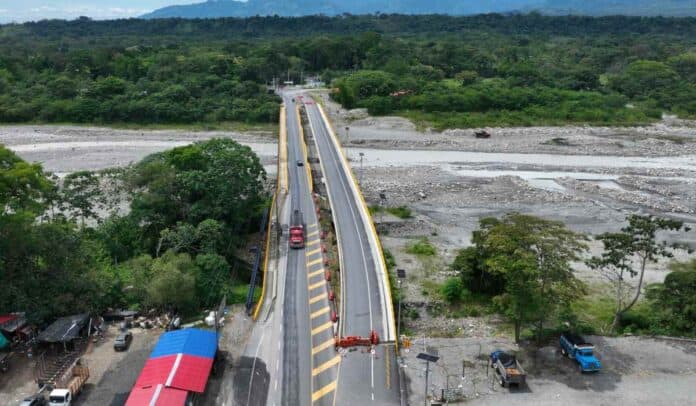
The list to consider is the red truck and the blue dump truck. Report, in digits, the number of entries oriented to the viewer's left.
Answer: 0

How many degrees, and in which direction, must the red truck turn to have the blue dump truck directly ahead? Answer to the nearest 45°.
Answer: approximately 45° to its left

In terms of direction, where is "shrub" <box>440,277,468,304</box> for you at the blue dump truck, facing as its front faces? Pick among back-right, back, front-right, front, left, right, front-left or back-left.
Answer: back

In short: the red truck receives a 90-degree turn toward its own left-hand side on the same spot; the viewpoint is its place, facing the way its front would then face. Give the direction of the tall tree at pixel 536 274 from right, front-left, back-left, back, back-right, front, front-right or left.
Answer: front-right

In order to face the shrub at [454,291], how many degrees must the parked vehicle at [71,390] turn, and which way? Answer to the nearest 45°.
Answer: approximately 135° to its left

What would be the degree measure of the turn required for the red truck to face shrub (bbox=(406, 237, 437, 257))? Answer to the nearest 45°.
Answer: approximately 90° to its left

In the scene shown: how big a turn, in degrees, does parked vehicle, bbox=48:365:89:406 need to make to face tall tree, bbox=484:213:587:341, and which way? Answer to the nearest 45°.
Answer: approximately 135° to its left

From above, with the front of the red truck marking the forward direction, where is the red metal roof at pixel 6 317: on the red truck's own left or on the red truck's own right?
on the red truck's own right

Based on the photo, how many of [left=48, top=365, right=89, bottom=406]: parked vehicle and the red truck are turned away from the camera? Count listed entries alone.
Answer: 0

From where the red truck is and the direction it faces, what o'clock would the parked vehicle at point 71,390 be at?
The parked vehicle is roughly at 1 o'clock from the red truck.

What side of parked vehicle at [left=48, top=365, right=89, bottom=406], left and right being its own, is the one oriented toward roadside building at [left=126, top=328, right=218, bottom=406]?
left

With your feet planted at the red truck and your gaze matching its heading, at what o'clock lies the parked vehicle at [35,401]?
The parked vehicle is roughly at 1 o'clock from the red truck.
